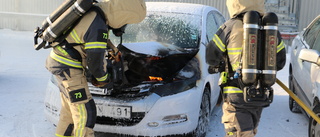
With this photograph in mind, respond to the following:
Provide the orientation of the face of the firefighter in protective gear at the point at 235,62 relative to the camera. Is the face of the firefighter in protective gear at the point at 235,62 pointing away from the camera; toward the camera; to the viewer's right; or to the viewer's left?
away from the camera

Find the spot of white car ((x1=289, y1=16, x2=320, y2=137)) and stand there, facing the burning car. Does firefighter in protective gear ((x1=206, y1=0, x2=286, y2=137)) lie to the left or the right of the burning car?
left

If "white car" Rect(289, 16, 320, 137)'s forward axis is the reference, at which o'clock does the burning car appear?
The burning car is roughly at 3 o'clock from the white car.

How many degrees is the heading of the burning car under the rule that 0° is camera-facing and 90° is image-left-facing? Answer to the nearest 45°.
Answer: approximately 45°

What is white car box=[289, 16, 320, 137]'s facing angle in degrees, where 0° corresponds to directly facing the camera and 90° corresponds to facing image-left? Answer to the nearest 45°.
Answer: approximately 315°

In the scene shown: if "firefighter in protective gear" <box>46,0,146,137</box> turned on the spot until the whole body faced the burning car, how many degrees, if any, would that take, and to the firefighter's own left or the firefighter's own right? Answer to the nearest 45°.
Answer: approximately 45° to the firefighter's own left

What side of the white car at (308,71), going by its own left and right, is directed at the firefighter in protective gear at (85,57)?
right

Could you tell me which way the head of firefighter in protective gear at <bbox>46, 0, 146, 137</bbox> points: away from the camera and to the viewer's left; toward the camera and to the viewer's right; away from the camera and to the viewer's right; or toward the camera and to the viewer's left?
away from the camera and to the viewer's right

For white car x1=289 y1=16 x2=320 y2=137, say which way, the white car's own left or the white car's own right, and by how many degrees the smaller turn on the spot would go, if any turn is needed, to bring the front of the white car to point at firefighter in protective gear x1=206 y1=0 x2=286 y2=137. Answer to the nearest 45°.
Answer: approximately 45° to the white car's own right

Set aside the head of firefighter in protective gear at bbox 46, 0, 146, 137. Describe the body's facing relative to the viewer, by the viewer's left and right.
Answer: facing to the right of the viewer
